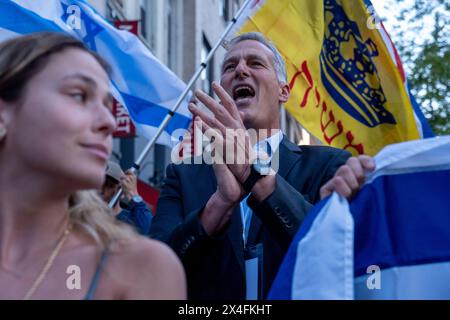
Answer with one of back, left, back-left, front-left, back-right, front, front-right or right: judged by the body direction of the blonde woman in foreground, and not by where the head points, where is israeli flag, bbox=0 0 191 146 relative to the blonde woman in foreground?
back

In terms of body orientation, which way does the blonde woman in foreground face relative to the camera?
toward the camera

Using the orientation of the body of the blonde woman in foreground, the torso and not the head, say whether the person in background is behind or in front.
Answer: behind

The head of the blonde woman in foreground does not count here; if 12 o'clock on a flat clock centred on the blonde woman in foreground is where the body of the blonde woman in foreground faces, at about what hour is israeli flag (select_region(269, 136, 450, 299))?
The israeli flag is roughly at 9 o'clock from the blonde woman in foreground.

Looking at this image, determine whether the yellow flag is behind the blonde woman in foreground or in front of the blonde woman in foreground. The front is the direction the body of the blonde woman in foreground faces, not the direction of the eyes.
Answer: behind

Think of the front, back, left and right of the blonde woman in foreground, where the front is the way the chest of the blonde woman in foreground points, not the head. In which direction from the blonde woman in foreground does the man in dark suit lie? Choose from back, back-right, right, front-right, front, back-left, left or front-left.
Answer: back-left

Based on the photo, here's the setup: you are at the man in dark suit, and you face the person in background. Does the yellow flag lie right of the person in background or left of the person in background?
right

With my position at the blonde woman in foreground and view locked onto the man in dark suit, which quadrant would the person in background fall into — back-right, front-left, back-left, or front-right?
front-left
